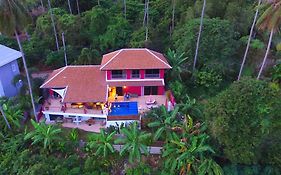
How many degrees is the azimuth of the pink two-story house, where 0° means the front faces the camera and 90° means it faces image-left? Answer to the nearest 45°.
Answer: approximately 0°

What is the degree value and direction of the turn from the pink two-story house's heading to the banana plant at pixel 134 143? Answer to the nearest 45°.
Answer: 0° — it already faces it

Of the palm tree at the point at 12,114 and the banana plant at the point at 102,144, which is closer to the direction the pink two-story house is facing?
the banana plant

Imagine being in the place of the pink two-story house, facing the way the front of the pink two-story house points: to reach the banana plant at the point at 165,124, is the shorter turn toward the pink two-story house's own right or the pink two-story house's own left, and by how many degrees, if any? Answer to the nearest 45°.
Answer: approximately 45° to the pink two-story house's own left

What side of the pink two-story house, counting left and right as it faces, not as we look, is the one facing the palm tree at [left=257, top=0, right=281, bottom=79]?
left

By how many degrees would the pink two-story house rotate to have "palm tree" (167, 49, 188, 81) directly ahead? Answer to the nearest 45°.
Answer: approximately 90° to its left
